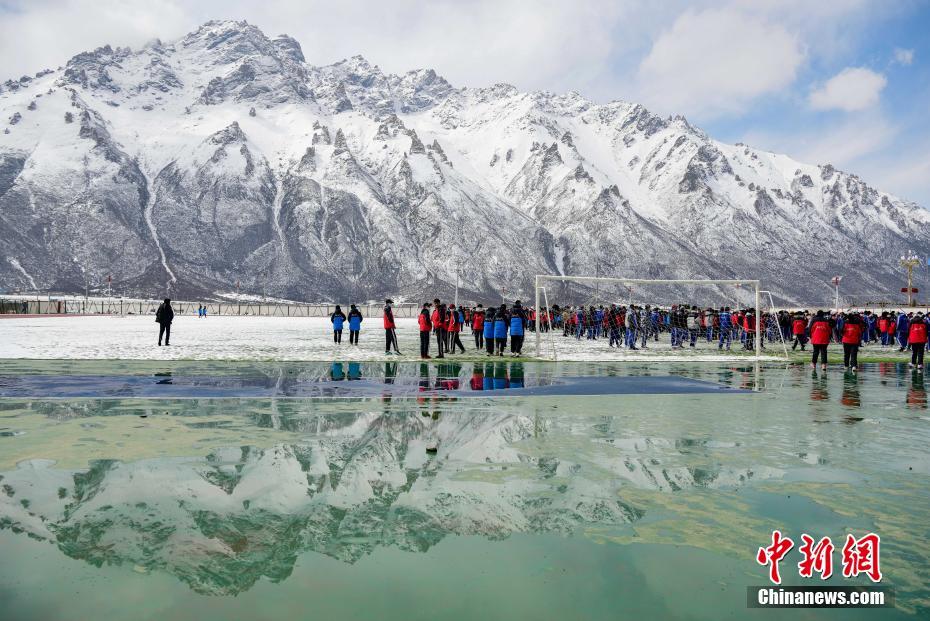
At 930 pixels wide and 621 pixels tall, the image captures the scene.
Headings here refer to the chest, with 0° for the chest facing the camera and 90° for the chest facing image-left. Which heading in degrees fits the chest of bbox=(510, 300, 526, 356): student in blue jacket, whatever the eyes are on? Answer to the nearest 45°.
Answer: approximately 180°

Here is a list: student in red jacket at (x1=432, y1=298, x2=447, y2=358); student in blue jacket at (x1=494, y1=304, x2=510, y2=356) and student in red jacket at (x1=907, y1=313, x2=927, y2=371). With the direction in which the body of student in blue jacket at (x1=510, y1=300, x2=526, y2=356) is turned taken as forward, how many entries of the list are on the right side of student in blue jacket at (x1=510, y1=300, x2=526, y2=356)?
1

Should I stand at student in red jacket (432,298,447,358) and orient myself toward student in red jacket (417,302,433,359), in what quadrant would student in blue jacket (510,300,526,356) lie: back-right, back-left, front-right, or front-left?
back-left

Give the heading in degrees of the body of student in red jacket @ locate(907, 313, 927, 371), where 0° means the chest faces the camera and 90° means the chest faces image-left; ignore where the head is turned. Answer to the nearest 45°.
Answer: approximately 180°

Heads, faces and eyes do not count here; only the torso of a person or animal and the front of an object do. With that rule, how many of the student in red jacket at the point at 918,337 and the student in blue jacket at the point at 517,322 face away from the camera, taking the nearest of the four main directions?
2

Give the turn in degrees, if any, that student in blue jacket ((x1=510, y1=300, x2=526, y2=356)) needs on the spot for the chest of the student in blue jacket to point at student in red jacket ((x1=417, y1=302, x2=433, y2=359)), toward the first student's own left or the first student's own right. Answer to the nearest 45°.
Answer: approximately 135° to the first student's own left
